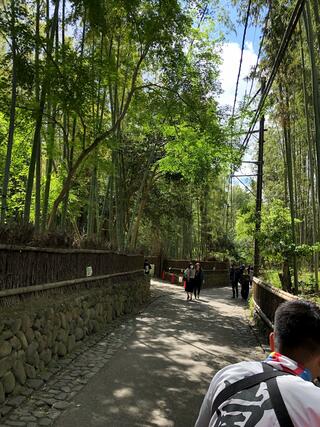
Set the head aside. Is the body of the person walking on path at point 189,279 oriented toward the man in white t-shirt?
yes

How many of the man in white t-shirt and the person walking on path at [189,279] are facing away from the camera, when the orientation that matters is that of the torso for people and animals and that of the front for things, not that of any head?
1

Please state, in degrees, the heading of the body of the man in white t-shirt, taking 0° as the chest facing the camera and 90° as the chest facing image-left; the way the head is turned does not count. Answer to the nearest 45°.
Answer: approximately 180°

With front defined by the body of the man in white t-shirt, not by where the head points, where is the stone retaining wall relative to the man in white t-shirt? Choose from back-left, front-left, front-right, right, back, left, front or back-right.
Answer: front-left

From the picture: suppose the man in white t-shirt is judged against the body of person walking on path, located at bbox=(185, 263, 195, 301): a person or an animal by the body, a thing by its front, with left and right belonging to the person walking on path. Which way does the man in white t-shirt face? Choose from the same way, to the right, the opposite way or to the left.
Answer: the opposite way

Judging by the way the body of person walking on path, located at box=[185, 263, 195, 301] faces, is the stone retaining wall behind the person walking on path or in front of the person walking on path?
in front

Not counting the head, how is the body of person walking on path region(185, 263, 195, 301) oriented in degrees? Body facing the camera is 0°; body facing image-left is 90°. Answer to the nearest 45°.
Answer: approximately 0°
